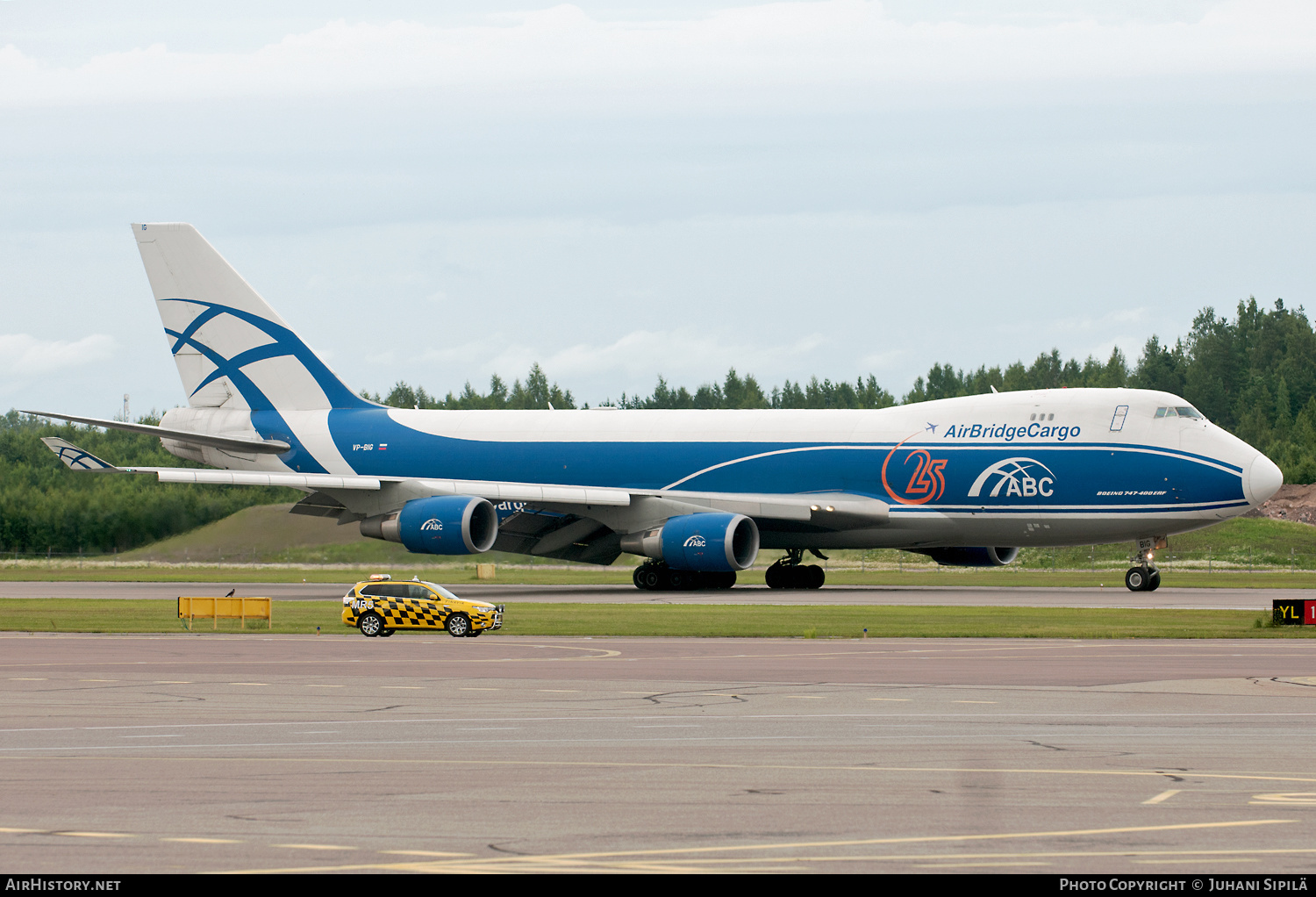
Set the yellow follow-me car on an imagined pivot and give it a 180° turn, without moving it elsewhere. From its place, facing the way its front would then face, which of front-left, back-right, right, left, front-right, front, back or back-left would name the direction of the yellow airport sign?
front-right

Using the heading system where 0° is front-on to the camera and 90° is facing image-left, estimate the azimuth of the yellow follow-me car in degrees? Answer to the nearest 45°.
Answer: approximately 270°
